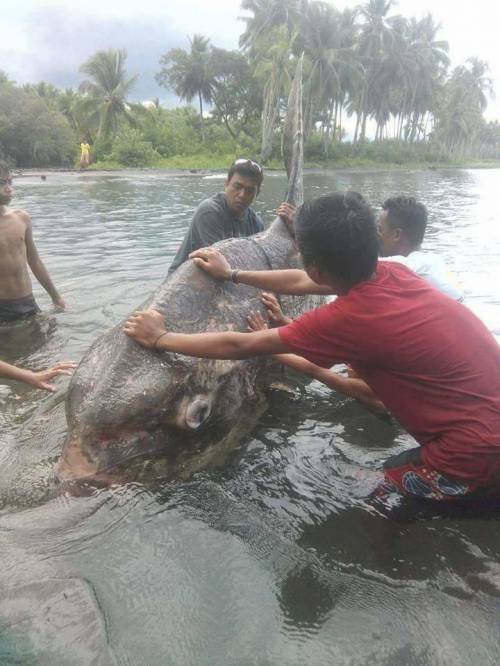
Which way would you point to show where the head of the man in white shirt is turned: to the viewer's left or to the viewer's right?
to the viewer's left

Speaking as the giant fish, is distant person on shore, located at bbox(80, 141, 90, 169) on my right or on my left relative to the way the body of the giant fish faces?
on my right

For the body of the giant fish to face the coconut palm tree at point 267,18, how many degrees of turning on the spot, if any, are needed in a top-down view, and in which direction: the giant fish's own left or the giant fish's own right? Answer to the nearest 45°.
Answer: approximately 135° to the giant fish's own right

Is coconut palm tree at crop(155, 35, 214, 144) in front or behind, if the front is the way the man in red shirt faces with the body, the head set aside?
in front

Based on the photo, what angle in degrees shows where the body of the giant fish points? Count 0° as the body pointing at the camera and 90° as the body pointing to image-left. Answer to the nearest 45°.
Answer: approximately 45°

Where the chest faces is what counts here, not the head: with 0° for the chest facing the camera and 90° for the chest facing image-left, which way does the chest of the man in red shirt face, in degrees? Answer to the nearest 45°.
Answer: approximately 135°

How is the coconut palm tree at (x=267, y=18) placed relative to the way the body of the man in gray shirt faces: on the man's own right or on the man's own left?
on the man's own left

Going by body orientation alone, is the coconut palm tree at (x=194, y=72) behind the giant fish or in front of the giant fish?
behind

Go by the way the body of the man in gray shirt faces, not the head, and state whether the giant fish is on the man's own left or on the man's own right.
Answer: on the man's own right

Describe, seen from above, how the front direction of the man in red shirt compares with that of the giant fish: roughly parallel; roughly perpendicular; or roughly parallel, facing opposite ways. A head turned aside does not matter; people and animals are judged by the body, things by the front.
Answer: roughly perpendicular

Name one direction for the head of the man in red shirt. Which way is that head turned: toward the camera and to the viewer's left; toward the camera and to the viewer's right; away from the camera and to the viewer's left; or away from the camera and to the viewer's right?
away from the camera and to the viewer's left

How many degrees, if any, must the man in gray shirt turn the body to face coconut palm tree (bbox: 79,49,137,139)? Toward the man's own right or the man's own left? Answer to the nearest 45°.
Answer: approximately 135° to the man's own left

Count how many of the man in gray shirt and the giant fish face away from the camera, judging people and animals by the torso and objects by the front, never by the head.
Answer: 0

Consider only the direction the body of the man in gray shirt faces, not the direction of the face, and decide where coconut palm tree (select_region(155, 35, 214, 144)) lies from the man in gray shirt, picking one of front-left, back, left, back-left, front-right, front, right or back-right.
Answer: back-left

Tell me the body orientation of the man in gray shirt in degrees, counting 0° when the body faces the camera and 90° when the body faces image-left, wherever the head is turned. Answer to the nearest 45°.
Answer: approximately 315°

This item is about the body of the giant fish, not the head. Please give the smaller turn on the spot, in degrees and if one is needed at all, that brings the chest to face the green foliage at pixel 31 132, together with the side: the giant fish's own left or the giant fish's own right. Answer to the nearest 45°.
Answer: approximately 135° to the giant fish's own right
